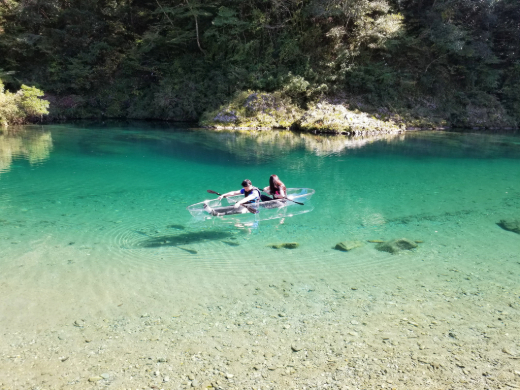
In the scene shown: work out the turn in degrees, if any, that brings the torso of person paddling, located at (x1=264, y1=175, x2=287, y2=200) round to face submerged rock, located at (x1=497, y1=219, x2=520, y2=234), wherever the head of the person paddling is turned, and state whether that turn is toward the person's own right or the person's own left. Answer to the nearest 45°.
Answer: approximately 180°

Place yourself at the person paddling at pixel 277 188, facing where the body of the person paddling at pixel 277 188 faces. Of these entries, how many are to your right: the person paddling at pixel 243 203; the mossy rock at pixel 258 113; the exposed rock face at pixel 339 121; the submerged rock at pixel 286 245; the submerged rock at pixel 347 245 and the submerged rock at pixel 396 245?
2

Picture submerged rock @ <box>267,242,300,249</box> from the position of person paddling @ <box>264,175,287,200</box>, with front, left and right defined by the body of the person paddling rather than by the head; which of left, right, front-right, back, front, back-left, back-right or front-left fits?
left

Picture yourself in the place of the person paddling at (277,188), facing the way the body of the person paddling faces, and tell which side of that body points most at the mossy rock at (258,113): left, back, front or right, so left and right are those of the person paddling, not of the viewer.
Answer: right

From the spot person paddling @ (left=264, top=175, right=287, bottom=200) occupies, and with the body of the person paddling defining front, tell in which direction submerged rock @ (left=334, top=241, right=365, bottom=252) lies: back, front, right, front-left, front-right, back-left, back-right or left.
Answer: back-left

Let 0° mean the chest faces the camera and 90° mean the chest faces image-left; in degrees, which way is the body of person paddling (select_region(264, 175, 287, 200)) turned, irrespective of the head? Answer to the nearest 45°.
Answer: approximately 90°
